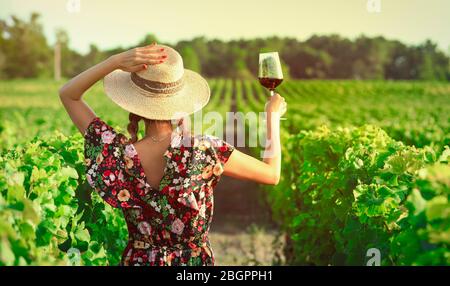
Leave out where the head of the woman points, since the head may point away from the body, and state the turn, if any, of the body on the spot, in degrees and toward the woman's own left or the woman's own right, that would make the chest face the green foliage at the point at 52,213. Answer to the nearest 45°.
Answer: approximately 45° to the woman's own left

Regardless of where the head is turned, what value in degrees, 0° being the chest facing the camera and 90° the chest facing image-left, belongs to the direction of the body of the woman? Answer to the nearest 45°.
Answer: approximately 180°

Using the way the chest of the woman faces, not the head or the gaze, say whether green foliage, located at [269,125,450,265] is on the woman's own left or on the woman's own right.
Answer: on the woman's own right

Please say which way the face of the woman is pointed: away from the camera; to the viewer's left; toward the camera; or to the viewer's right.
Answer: away from the camera
